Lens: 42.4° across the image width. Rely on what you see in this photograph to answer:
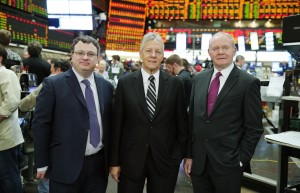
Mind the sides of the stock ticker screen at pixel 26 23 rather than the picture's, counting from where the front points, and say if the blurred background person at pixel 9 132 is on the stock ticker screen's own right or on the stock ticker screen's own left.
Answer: on the stock ticker screen's own right

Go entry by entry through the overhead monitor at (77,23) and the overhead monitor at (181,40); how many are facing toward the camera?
2

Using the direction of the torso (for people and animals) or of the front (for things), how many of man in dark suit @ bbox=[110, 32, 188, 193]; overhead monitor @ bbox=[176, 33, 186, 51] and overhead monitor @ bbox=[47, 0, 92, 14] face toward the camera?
3

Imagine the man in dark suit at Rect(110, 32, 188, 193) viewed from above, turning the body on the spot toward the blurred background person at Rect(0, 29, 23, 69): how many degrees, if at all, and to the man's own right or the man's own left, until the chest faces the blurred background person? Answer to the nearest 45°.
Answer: approximately 135° to the man's own right

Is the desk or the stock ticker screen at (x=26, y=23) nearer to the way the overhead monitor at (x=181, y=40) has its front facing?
the desk

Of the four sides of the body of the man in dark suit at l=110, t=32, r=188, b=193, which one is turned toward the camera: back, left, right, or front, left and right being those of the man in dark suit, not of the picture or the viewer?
front

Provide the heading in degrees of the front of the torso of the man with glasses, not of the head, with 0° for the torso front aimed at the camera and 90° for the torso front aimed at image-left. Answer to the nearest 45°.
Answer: approximately 315°

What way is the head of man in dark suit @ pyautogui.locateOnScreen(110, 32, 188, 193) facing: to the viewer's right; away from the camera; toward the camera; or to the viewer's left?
toward the camera

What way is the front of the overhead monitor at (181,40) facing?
toward the camera

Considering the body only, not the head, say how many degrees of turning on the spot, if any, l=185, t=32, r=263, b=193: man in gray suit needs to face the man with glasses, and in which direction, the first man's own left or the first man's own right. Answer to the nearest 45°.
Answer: approximately 45° to the first man's own right

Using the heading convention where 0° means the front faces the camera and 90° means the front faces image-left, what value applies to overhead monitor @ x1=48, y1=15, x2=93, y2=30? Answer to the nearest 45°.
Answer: approximately 0°

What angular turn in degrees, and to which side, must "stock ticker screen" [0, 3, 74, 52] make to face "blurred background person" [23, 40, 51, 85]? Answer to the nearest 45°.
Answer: approximately 45° to its right

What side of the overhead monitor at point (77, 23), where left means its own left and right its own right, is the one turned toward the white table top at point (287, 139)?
front
